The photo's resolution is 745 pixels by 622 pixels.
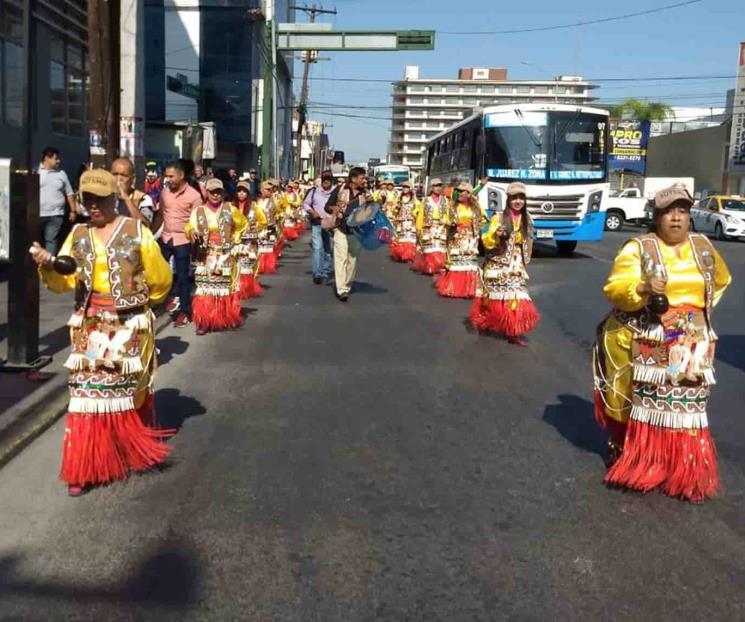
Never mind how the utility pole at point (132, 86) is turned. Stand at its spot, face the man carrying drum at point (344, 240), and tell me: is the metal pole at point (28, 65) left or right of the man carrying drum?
right

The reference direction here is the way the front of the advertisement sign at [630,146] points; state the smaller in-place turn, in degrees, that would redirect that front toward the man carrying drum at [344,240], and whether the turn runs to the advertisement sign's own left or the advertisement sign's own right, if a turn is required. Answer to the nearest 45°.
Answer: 0° — it already faces them

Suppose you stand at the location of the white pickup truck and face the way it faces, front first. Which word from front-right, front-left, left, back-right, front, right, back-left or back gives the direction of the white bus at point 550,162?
front

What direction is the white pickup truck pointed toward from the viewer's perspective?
to the viewer's left

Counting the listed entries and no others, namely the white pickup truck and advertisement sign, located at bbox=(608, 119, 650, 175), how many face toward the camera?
1

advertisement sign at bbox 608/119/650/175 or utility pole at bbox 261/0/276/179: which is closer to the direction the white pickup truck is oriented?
the utility pole

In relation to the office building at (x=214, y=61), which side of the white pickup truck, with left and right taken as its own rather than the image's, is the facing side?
front
